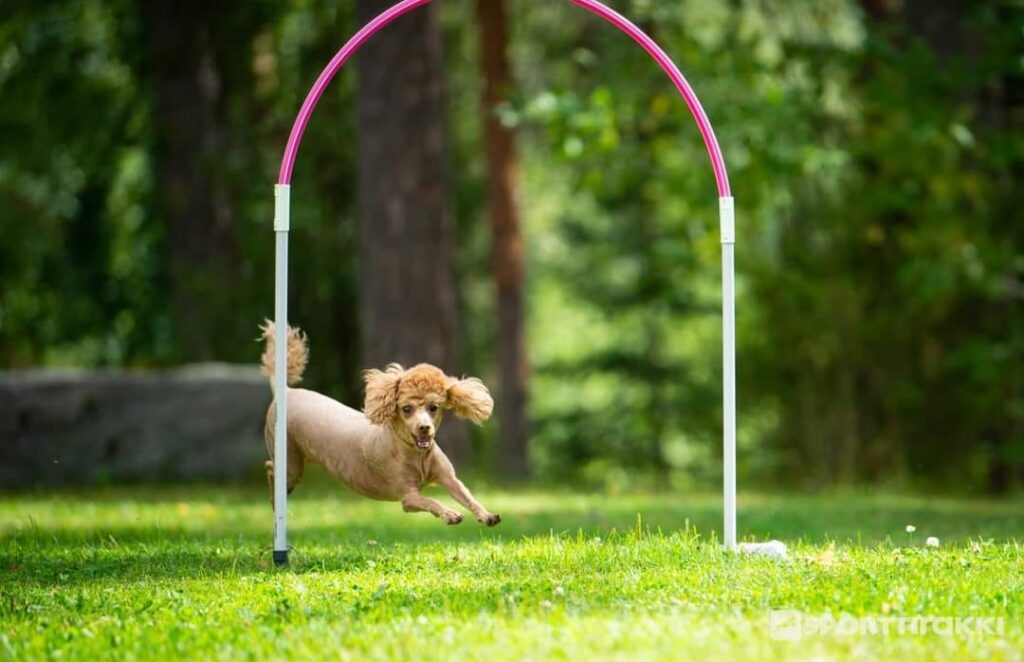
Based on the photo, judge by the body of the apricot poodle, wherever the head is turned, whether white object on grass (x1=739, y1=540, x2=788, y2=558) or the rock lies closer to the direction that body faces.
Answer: the white object on grass

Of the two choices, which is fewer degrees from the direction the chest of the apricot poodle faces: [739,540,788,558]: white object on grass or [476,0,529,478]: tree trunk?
the white object on grass

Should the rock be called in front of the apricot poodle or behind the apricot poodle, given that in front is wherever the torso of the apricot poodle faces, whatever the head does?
behind

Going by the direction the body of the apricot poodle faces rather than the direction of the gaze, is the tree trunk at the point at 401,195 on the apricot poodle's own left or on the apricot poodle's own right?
on the apricot poodle's own left

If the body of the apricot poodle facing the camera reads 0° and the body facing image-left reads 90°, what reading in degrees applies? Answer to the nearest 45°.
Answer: approximately 315°

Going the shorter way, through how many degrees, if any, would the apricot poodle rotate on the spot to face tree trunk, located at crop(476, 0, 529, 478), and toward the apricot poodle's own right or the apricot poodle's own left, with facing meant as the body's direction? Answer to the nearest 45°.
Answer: approximately 135° to the apricot poodle's own left

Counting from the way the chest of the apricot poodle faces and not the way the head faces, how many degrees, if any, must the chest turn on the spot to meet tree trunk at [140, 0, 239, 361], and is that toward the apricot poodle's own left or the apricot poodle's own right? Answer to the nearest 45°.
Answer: approximately 135° to the apricot poodle's own left
